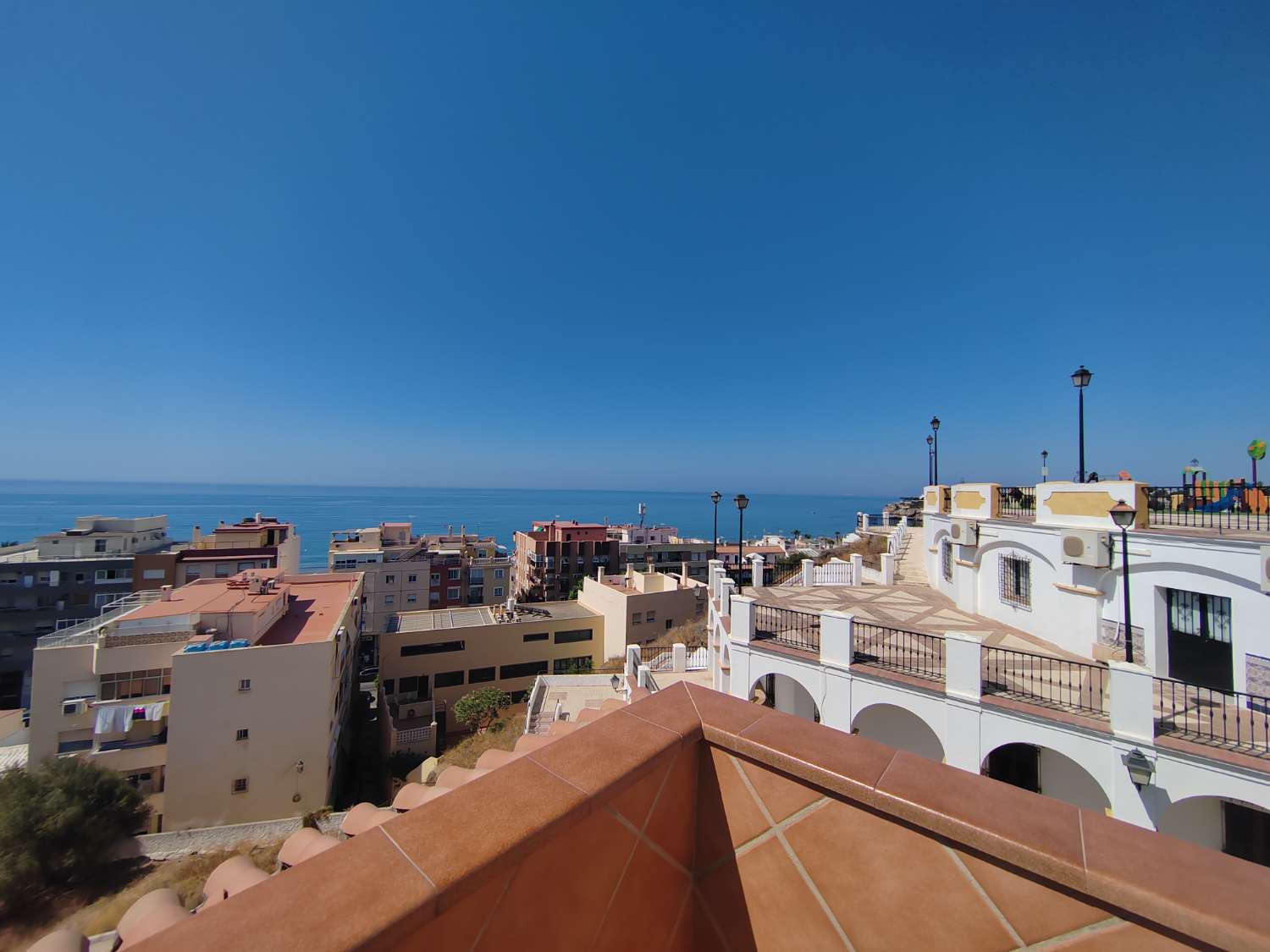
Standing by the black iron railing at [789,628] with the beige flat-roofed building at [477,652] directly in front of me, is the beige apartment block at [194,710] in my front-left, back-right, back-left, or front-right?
front-left

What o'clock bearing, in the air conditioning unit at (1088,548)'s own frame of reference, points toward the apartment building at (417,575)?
The apartment building is roughly at 2 o'clock from the air conditioning unit.

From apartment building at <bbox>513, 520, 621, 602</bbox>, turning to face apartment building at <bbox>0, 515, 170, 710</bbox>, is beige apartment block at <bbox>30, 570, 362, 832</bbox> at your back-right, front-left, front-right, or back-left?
front-left

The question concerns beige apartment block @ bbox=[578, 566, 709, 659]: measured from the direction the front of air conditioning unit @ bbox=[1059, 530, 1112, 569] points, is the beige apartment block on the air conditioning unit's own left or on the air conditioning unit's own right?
on the air conditioning unit's own right

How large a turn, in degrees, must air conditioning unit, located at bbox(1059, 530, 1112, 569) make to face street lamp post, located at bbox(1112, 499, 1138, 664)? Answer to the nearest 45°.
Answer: approximately 45° to its left

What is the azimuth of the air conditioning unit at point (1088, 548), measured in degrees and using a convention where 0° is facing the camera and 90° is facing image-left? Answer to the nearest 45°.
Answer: approximately 45°

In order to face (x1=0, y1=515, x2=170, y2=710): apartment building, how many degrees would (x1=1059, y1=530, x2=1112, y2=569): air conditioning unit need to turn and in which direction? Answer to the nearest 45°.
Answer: approximately 45° to its right

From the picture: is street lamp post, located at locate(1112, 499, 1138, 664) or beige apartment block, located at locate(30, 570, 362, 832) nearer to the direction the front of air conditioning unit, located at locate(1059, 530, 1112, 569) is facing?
the beige apartment block

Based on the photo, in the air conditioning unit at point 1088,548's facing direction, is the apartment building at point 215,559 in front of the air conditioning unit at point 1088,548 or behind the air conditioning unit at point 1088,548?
in front

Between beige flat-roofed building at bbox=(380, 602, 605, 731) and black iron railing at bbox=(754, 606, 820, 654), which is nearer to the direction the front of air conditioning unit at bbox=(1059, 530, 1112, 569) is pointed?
the black iron railing

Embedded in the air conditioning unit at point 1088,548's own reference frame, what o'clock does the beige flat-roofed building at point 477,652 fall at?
The beige flat-roofed building is roughly at 2 o'clock from the air conditioning unit.

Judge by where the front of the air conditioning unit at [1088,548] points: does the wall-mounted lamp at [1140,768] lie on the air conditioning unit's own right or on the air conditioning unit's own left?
on the air conditioning unit's own left

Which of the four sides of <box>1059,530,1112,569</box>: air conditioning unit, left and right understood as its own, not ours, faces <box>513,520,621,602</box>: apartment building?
right
